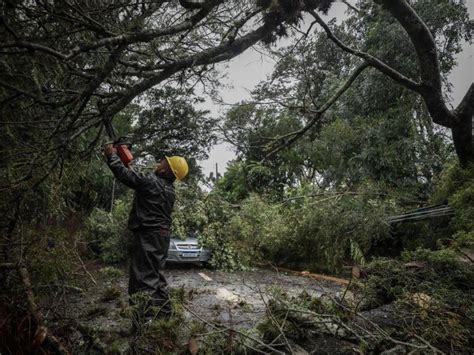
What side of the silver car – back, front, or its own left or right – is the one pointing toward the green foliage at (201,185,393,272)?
left

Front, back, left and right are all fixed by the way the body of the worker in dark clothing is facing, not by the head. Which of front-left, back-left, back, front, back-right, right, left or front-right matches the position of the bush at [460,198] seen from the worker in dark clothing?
back

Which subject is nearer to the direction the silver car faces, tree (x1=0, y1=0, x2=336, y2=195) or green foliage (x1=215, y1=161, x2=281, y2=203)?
the tree

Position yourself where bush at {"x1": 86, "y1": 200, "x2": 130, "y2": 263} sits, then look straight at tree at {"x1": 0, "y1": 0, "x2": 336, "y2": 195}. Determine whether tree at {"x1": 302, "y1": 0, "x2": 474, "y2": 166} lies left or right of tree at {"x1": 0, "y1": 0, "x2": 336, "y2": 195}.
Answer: left

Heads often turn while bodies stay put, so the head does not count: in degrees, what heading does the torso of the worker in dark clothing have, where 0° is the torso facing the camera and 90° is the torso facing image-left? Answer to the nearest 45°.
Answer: approximately 90°

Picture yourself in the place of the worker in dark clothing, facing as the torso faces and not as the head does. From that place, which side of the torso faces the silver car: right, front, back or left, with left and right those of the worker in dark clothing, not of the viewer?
right

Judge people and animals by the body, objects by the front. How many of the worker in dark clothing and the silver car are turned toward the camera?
1

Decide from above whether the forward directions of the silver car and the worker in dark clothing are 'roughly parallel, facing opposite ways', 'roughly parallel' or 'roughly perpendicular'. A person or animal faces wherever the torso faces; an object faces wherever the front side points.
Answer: roughly perpendicular

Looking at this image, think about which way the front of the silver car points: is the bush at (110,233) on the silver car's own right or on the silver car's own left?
on the silver car's own right
